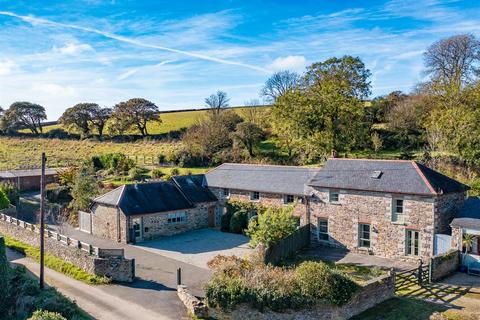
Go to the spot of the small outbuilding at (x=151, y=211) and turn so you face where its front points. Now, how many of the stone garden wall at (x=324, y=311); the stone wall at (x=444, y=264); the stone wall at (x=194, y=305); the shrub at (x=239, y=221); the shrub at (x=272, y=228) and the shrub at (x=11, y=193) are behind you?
1

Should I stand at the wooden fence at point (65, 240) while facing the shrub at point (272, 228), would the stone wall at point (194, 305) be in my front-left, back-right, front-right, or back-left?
front-right

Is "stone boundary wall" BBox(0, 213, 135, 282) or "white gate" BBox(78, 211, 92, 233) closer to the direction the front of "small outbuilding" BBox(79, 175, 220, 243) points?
the stone boundary wall

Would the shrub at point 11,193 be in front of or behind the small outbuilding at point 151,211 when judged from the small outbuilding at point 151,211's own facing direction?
behind

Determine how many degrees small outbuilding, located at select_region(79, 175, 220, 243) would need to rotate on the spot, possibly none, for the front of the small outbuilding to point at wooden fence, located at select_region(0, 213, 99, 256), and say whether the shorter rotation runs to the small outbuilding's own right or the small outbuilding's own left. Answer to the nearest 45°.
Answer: approximately 90° to the small outbuilding's own right

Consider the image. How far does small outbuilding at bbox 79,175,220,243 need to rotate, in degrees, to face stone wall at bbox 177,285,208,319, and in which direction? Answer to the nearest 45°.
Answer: approximately 45° to its right

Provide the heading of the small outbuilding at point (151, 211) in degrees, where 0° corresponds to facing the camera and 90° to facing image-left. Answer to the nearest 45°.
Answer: approximately 315°

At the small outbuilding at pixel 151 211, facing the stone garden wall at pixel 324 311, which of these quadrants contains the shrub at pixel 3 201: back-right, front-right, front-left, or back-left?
back-right

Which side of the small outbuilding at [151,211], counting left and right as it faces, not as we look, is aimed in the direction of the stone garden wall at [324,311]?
front

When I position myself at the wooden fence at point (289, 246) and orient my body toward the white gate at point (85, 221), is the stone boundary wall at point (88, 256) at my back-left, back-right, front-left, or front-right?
front-left

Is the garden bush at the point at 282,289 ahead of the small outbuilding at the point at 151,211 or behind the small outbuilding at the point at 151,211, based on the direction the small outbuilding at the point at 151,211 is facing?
ahead
